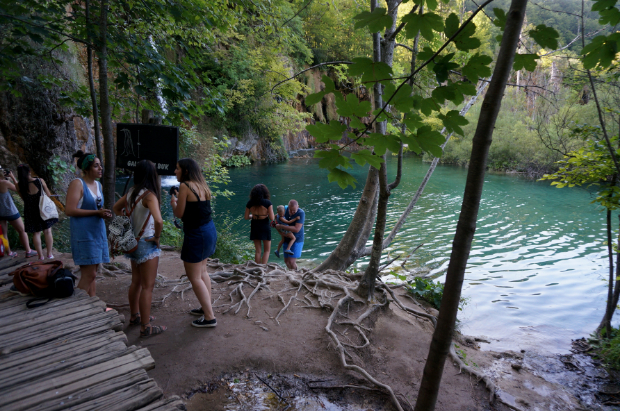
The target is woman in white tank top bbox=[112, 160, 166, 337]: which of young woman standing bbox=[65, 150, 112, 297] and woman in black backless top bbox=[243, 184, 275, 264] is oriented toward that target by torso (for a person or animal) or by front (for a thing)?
the young woman standing

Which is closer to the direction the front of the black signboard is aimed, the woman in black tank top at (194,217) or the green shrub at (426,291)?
the woman in black tank top

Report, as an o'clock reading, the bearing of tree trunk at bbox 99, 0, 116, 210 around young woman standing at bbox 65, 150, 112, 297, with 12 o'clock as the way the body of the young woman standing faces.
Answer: The tree trunk is roughly at 8 o'clock from the young woman standing.

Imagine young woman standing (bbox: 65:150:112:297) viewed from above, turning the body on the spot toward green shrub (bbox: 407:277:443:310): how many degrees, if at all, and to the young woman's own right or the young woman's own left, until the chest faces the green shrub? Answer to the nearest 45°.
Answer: approximately 45° to the young woman's own left

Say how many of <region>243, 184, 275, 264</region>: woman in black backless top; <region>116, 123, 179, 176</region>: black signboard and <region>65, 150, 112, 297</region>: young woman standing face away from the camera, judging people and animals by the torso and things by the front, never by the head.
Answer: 1

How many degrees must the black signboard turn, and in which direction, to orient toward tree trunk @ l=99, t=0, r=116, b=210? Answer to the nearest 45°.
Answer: approximately 135° to its right

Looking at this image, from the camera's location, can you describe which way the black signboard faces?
facing the viewer

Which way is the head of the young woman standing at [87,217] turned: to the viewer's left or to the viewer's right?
to the viewer's right

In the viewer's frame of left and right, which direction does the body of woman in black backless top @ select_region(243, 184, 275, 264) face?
facing away from the viewer

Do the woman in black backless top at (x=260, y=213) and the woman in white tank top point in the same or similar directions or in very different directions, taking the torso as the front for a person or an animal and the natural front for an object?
same or similar directions

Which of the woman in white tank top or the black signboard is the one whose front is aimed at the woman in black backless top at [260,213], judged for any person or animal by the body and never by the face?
the woman in white tank top

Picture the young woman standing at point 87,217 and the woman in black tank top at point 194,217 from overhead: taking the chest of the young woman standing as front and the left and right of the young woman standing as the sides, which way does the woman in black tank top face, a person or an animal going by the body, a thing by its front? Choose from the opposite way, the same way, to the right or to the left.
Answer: the opposite way

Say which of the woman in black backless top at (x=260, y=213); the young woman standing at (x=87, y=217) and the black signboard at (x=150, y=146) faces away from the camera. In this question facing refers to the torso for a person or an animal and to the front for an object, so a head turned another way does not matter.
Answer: the woman in black backless top

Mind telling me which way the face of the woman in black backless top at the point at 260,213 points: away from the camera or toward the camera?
away from the camera

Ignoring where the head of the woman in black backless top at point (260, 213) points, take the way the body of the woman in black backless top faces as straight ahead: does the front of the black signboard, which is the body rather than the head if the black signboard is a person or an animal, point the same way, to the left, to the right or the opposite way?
the opposite way
